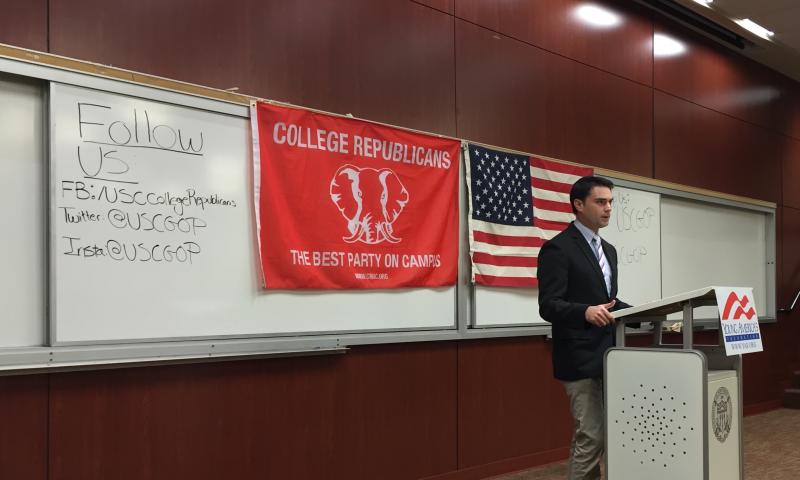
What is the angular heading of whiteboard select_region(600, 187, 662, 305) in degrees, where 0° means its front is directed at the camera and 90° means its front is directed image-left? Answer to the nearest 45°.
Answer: approximately 315°

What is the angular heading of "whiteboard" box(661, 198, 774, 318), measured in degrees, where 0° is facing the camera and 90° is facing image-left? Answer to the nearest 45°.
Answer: approximately 315°

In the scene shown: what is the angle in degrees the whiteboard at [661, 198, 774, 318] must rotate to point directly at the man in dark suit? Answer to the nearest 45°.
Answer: approximately 45° to its right

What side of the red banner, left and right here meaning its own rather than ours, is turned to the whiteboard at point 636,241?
left

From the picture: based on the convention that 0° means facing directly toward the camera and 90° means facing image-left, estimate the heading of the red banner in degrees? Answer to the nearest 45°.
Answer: approximately 315°

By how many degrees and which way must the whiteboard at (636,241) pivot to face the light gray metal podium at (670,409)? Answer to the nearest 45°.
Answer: approximately 45° to its right
